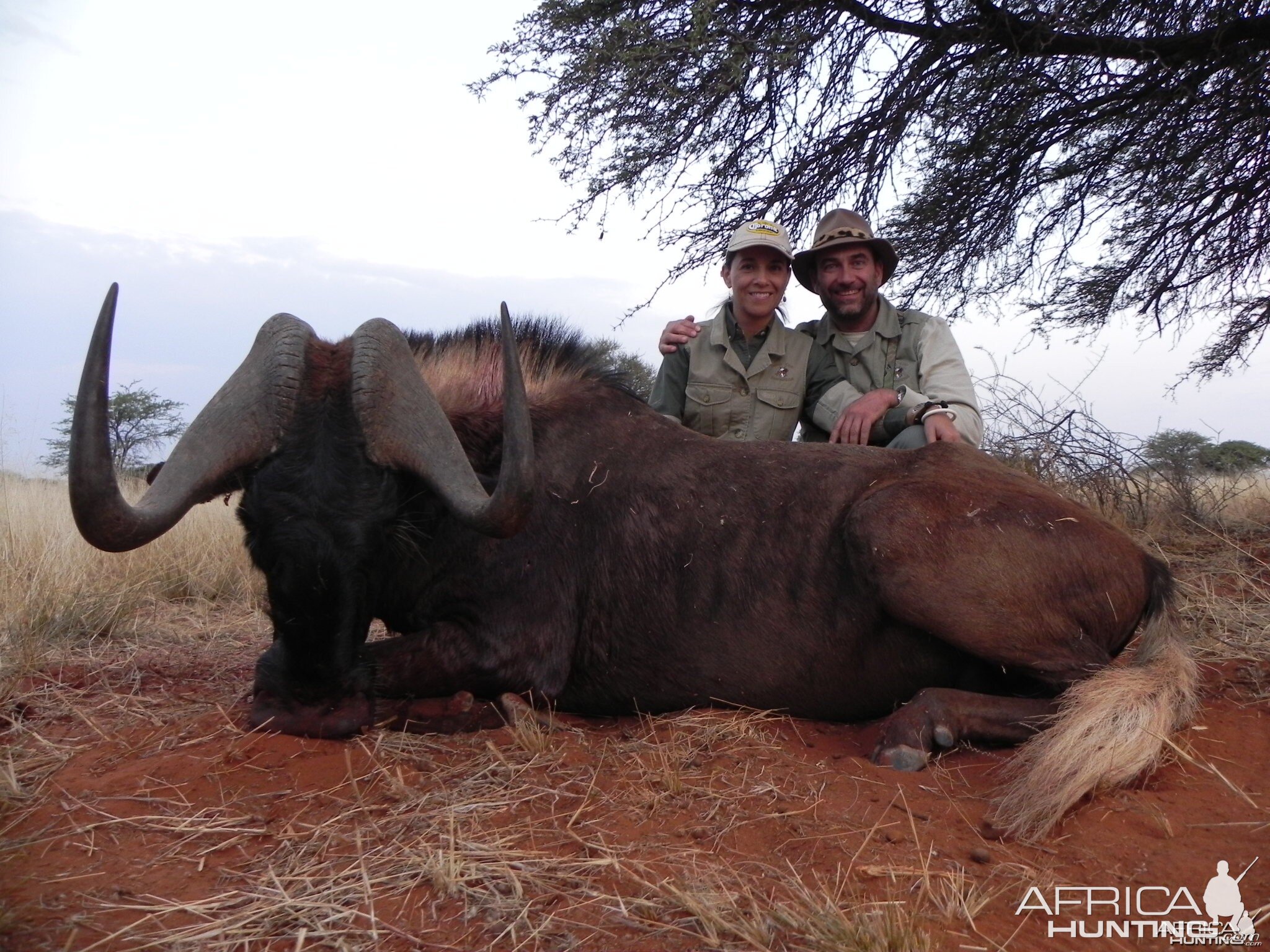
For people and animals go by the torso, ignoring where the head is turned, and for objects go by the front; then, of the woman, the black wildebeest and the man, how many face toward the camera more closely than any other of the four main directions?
2

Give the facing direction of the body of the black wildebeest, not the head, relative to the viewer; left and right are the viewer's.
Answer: facing to the left of the viewer

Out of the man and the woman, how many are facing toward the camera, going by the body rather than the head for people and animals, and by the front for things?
2

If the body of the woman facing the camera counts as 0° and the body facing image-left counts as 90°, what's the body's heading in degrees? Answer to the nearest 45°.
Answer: approximately 0°

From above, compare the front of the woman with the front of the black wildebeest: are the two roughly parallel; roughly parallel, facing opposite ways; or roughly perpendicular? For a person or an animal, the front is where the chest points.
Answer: roughly perpendicular

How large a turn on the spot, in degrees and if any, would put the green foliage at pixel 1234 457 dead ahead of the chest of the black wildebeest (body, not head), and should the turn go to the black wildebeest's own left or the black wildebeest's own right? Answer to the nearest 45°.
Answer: approximately 135° to the black wildebeest's own right

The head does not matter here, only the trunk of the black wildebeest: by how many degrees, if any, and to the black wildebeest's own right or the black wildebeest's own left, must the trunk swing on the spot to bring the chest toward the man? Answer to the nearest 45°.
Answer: approximately 135° to the black wildebeest's own right

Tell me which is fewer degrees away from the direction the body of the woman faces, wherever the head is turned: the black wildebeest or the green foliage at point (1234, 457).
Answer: the black wildebeest

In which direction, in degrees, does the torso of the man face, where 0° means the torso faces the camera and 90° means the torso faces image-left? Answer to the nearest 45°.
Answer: approximately 0°

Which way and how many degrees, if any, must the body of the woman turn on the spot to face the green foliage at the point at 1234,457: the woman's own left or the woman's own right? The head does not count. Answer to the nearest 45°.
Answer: approximately 135° to the woman's own left

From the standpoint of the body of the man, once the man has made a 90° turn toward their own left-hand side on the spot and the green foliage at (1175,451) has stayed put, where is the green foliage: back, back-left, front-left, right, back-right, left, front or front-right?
front-left

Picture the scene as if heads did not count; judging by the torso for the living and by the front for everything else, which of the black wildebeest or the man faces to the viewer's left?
the black wildebeest

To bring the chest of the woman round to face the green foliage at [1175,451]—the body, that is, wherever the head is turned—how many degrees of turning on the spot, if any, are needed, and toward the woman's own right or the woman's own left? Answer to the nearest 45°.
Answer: approximately 135° to the woman's own left

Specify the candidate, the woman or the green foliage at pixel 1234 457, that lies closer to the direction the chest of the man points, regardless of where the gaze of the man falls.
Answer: the woman
